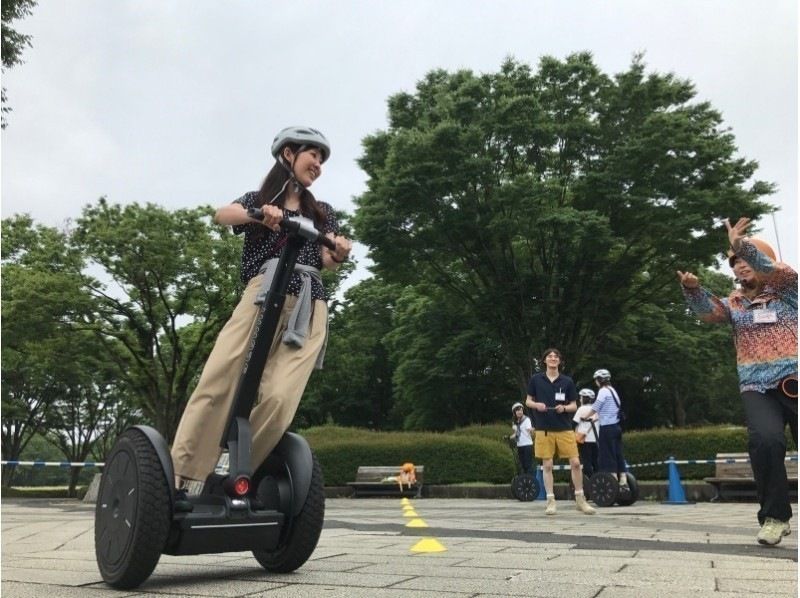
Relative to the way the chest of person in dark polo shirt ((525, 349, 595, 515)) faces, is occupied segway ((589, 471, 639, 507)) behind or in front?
behind

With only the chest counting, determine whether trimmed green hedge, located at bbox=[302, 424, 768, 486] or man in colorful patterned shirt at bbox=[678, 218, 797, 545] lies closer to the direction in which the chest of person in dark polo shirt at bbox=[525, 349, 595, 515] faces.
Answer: the man in colorful patterned shirt

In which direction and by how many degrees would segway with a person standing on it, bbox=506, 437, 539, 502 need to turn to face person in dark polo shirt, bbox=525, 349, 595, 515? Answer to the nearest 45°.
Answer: approximately 90° to its left

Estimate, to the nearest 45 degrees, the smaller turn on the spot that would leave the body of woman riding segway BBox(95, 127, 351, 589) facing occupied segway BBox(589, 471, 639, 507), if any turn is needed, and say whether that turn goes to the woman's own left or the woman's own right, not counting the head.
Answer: approximately 90° to the woman's own left

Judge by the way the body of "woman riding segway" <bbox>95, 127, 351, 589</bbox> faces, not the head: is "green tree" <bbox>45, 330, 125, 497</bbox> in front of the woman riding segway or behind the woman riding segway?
behind

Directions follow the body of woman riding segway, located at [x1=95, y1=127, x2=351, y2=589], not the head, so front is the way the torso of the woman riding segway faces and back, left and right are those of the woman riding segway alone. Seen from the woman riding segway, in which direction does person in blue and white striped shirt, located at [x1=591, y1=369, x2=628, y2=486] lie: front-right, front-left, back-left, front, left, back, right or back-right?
left

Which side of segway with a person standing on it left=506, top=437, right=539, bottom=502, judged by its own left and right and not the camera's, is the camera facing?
left

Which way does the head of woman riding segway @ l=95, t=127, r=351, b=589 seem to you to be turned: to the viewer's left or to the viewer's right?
to the viewer's right

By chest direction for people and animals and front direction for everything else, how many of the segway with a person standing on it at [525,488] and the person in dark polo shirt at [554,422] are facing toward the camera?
1
